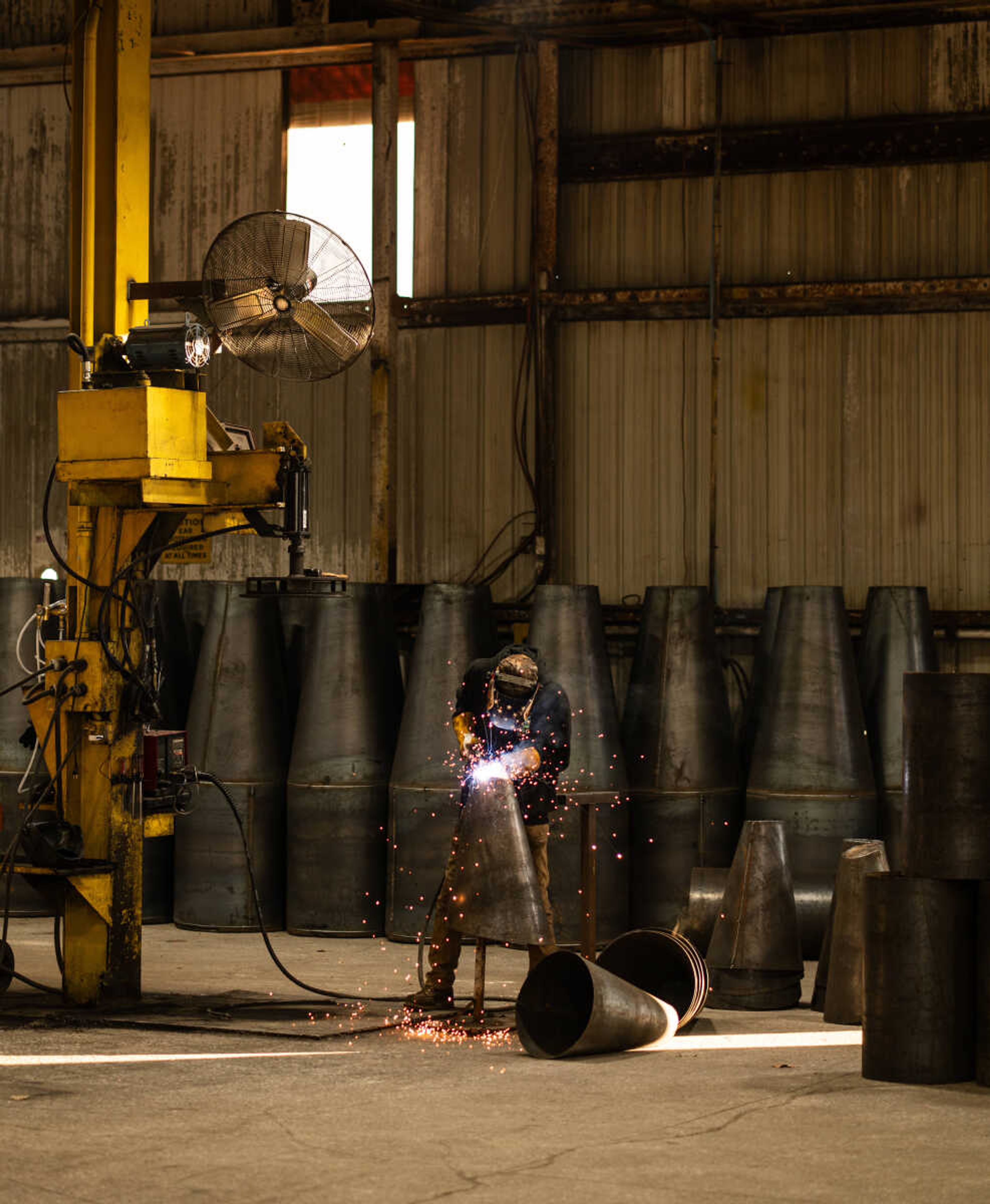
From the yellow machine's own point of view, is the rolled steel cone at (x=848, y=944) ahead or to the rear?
ahead

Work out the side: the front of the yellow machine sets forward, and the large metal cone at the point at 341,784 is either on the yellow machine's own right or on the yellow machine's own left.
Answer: on the yellow machine's own left

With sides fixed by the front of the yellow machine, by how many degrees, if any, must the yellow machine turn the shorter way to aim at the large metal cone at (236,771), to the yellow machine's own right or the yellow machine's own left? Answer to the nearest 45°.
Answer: approximately 90° to the yellow machine's own left

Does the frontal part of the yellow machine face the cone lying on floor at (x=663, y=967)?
yes

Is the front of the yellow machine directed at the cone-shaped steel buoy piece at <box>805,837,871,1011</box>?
yes

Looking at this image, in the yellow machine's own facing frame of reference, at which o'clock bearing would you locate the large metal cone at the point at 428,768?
The large metal cone is roughly at 10 o'clock from the yellow machine.

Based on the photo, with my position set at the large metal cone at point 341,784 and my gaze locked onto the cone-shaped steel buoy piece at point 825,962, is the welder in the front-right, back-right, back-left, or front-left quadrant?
front-right

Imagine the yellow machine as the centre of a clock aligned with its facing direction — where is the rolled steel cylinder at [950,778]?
The rolled steel cylinder is roughly at 1 o'clock from the yellow machine.

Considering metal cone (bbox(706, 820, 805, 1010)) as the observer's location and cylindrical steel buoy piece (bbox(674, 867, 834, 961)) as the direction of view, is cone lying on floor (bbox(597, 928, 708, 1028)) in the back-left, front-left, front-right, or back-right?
back-left

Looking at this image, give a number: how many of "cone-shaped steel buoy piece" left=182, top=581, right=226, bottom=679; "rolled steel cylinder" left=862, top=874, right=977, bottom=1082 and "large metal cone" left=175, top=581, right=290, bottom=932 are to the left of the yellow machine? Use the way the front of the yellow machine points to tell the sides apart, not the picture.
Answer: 2

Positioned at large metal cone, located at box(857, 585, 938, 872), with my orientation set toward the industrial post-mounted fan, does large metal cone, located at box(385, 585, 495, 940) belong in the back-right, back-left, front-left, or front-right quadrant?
front-right

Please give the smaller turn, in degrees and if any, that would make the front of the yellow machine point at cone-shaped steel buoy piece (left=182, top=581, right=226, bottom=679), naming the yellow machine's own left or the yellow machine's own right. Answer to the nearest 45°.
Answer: approximately 90° to the yellow machine's own left

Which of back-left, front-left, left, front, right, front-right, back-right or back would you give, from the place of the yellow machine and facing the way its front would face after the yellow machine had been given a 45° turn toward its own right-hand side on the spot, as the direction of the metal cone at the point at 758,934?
front-left
